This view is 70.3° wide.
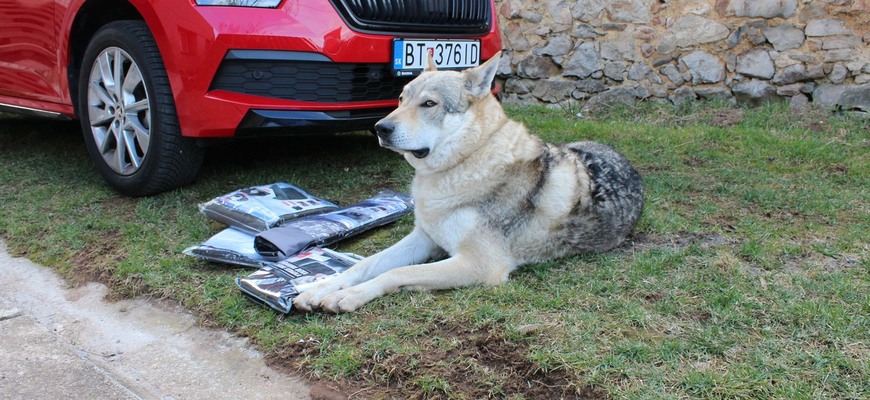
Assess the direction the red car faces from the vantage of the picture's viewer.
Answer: facing the viewer and to the right of the viewer

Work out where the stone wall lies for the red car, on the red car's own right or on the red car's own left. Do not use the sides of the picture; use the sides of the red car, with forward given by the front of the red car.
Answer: on the red car's own left

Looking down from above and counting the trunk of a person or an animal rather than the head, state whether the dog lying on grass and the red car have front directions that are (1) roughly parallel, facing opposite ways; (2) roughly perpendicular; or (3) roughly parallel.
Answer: roughly perpendicular

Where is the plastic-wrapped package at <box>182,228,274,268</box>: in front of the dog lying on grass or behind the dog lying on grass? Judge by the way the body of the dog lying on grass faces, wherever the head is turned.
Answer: in front

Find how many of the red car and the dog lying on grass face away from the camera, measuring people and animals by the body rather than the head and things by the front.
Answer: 0

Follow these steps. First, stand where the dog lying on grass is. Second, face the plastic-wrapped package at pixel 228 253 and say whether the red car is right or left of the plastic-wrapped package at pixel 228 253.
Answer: right

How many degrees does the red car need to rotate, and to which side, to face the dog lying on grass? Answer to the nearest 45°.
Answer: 0° — it already faces it

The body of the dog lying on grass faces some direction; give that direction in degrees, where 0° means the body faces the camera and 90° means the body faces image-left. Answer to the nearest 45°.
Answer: approximately 45°

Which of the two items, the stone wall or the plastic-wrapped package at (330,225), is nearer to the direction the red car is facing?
the plastic-wrapped package
